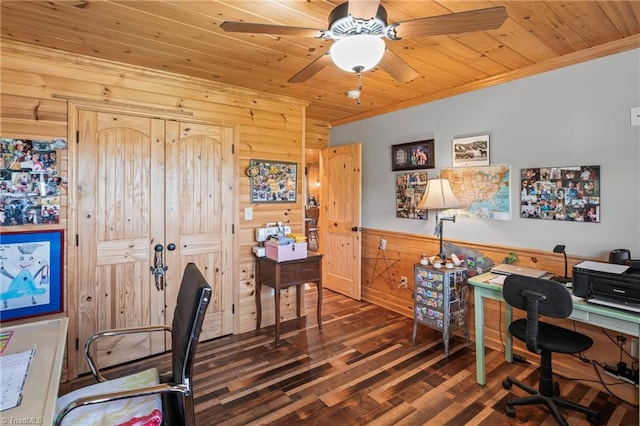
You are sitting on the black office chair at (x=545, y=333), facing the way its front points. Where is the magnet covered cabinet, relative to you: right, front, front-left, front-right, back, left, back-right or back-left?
left

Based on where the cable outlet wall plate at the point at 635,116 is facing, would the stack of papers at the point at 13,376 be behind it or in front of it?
in front

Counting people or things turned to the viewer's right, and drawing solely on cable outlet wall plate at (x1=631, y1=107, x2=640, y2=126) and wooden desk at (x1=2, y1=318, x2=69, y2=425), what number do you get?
1

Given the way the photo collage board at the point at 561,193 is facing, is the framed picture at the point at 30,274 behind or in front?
in front

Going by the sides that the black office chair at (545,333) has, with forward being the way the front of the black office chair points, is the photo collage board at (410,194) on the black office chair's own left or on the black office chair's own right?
on the black office chair's own left

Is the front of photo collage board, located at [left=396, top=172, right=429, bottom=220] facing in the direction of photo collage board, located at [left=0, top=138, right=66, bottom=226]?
yes

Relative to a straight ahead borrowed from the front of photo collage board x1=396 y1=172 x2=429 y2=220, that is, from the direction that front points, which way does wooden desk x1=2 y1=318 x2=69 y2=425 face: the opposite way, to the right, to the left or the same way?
the opposite way

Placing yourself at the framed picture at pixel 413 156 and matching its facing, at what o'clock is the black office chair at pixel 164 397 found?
The black office chair is roughly at 11 o'clock from the framed picture.

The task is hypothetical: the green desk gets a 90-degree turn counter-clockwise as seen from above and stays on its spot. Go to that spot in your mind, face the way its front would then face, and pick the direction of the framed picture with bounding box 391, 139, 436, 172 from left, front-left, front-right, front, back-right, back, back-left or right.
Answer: back

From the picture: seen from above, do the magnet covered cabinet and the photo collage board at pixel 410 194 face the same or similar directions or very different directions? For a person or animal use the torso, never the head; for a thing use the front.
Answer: same or similar directions

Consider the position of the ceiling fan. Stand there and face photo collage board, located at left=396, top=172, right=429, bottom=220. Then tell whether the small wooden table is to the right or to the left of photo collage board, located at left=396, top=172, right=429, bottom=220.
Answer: left

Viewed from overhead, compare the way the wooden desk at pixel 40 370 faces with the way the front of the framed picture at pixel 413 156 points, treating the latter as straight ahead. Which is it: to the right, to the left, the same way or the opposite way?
the opposite way

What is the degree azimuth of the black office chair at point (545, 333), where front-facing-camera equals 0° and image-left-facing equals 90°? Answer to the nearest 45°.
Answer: approximately 225°

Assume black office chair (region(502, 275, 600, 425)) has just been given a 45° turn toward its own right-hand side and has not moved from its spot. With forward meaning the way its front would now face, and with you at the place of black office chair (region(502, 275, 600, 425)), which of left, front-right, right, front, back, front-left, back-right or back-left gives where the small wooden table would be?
back

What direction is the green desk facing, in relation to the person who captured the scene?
facing the viewer and to the left of the viewer

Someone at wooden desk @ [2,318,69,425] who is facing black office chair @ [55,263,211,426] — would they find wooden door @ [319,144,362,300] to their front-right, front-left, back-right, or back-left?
front-left

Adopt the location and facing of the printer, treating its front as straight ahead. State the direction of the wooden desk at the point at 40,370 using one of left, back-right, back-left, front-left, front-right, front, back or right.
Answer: front
